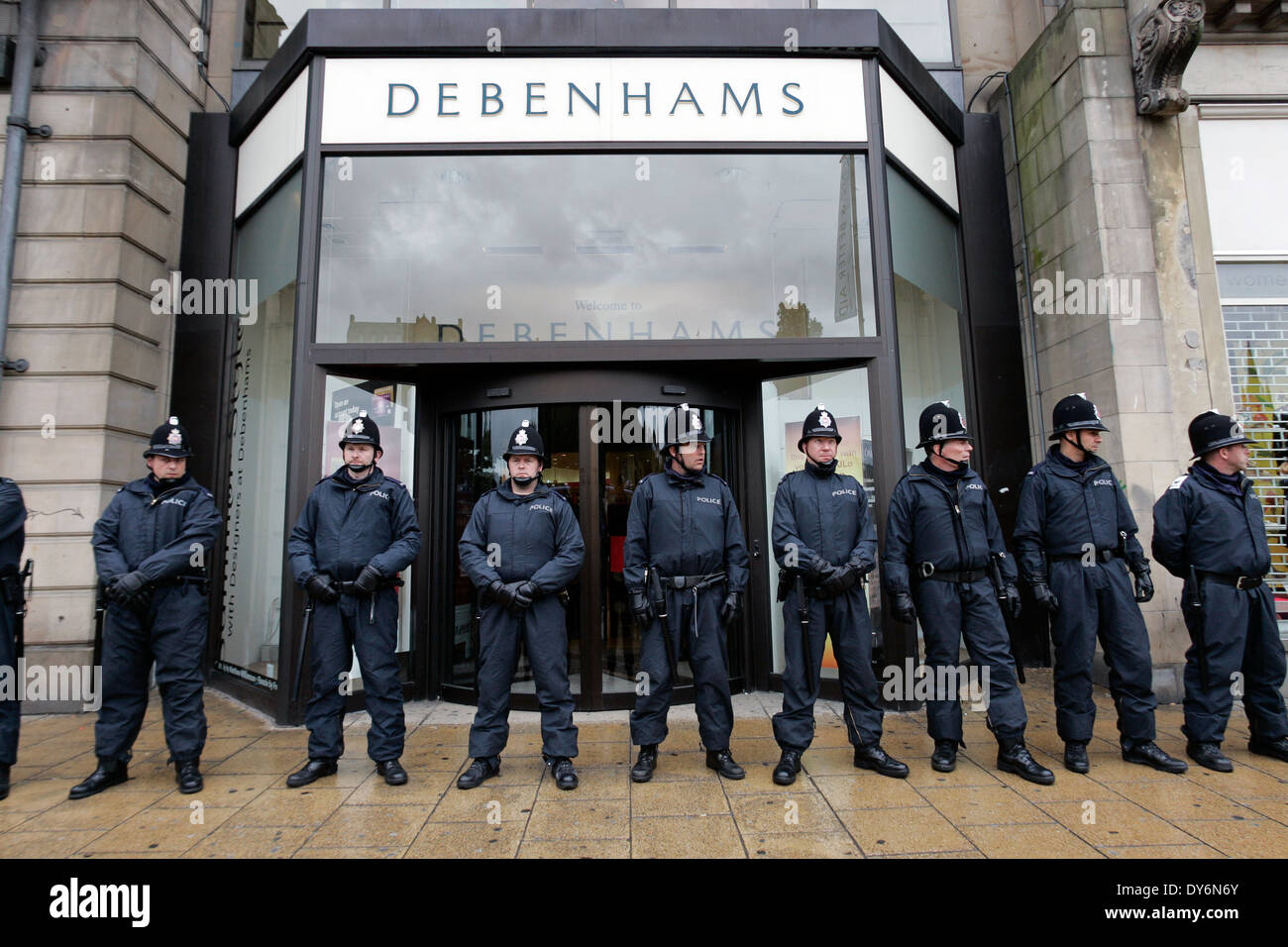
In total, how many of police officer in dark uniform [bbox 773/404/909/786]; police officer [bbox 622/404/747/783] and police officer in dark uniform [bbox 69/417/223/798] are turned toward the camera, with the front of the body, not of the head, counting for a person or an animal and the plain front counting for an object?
3

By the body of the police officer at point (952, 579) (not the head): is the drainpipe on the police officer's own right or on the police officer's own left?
on the police officer's own right

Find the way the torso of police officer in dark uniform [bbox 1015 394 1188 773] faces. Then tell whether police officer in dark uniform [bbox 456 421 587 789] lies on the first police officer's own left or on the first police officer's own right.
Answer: on the first police officer's own right

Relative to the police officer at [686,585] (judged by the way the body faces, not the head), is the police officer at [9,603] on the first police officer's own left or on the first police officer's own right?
on the first police officer's own right

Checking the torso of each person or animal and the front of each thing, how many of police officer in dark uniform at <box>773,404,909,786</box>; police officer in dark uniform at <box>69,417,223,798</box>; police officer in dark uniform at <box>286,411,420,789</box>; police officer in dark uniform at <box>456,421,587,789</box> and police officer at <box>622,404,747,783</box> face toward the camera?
5

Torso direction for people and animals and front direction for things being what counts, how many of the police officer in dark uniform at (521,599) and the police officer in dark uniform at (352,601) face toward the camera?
2

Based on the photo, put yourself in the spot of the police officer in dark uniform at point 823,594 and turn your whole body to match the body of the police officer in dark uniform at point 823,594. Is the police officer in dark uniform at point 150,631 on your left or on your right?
on your right

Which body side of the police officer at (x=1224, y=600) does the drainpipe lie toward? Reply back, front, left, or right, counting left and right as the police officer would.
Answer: right

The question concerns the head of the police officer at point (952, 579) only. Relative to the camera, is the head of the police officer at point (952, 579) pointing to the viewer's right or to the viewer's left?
to the viewer's right

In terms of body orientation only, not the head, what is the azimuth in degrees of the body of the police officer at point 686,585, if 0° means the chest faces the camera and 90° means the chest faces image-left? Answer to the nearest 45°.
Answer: approximately 0°

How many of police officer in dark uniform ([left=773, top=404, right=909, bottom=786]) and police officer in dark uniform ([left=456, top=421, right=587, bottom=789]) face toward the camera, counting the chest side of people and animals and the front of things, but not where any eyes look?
2

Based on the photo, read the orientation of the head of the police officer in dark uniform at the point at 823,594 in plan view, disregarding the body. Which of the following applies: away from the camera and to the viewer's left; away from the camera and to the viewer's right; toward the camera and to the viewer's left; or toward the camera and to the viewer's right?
toward the camera and to the viewer's right

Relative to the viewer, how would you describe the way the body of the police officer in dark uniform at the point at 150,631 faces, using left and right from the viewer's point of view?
facing the viewer

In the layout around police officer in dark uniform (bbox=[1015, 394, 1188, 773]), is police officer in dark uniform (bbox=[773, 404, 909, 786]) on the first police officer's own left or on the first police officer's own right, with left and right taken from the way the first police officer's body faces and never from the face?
on the first police officer's own right

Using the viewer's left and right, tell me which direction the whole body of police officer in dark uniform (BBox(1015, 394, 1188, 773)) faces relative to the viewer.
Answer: facing the viewer and to the right of the viewer

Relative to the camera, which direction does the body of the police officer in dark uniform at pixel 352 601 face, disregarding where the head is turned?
toward the camera
